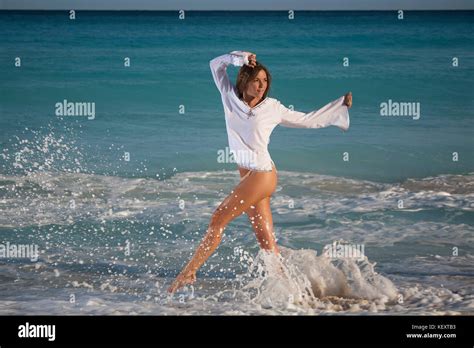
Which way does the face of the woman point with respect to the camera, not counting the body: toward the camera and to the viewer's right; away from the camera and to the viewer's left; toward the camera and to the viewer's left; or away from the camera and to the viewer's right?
toward the camera and to the viewer's right

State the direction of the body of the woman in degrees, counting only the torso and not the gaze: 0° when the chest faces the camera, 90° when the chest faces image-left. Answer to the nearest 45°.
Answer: approximately 45°
